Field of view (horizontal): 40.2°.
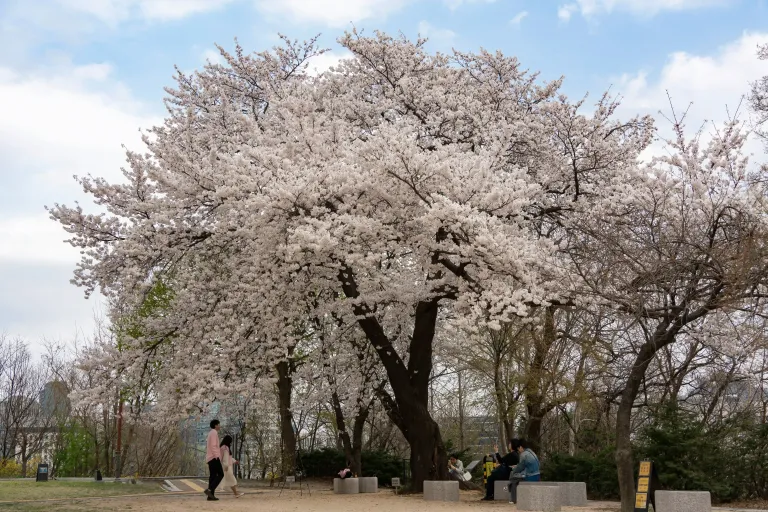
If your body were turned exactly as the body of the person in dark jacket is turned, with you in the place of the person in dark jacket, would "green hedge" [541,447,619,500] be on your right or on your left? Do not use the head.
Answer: on your right

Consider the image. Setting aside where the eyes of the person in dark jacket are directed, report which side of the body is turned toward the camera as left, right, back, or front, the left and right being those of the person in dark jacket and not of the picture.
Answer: left

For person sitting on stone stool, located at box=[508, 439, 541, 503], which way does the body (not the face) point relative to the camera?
to the viewer's left

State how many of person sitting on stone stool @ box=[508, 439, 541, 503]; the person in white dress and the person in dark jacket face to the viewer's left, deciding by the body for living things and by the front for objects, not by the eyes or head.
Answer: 2

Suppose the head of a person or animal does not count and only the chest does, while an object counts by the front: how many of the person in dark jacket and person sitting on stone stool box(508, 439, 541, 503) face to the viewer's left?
2

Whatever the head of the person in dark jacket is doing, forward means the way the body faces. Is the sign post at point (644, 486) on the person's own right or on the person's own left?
on the person's own left

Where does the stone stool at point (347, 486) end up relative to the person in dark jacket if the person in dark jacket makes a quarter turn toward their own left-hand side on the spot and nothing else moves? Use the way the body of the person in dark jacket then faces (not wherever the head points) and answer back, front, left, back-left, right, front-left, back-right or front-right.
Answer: back-right

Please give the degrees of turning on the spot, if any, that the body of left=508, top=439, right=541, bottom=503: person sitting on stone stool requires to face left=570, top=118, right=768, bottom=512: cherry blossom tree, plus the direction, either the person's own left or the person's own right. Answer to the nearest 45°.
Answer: approximately 135° to the person's own left

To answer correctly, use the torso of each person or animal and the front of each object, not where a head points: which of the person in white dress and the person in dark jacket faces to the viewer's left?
the person in dark jacket
